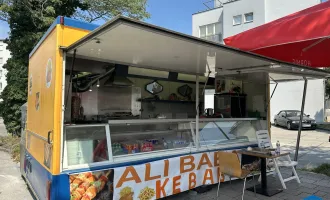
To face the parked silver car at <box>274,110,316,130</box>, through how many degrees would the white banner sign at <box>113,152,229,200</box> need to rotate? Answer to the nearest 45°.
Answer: approximately 90° to its left

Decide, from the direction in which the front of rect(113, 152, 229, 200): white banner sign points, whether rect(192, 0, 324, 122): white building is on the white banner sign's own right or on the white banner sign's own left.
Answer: on the white banner sign's own left

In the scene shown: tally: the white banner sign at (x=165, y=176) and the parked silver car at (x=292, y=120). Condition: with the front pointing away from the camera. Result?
0

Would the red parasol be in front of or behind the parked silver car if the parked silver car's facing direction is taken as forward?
in front

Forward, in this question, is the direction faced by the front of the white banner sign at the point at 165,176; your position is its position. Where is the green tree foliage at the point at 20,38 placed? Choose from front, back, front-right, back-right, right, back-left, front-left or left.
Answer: back
